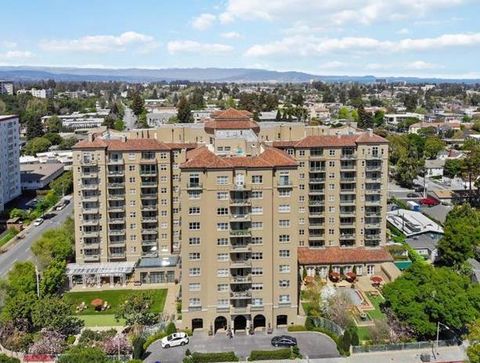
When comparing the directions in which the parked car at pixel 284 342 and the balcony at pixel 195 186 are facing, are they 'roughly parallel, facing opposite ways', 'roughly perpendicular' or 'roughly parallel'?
roughly perpendicular

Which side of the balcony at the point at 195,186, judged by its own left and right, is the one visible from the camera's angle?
front

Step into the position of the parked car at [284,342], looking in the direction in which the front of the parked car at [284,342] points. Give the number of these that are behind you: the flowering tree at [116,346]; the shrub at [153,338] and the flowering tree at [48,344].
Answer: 0

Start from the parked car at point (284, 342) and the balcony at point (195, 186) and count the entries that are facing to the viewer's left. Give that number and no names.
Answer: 1

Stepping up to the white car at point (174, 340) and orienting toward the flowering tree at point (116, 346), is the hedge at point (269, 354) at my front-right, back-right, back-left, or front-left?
back-left

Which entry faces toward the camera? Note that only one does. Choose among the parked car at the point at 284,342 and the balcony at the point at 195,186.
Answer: the balcony

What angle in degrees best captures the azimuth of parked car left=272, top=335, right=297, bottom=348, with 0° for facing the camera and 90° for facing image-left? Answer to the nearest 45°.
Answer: approximately 90°

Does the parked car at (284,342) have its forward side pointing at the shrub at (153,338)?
yes
